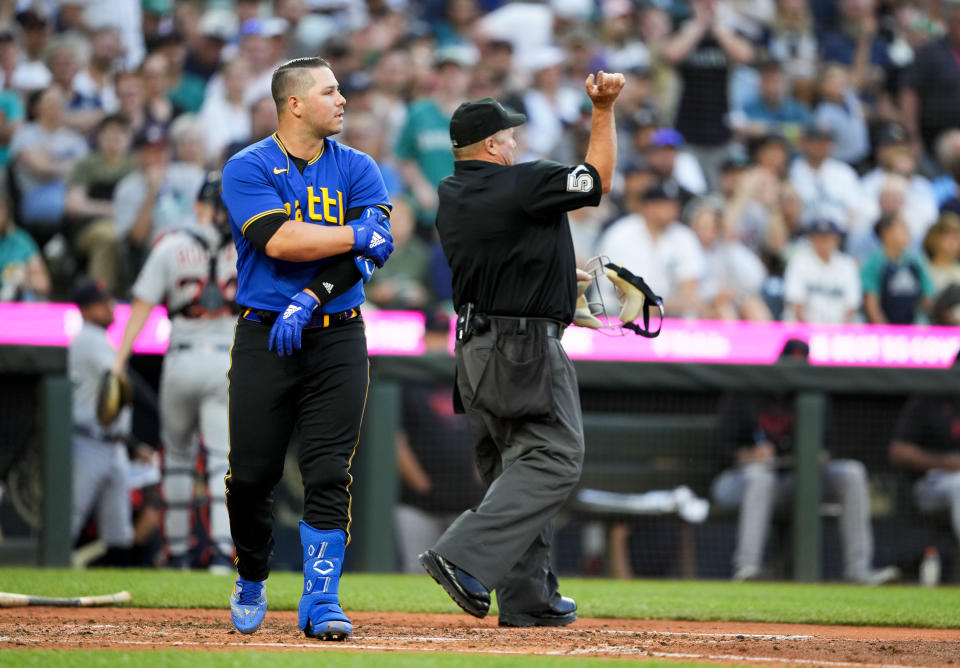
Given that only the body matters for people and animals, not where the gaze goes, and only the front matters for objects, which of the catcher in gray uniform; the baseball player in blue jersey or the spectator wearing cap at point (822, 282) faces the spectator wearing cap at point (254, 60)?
the catcher in gray uniform

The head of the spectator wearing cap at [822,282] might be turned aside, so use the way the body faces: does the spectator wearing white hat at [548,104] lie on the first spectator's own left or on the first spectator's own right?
on the first spectator's own right

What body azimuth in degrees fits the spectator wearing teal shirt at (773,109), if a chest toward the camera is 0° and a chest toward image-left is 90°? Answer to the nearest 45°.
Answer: approximately 0°

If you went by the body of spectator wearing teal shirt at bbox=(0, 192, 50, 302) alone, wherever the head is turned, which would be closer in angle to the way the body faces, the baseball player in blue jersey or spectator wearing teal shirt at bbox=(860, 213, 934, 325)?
the baseball player in blue jersey

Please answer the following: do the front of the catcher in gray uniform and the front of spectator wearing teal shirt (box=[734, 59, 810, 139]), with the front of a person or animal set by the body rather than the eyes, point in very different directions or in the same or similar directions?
very different directions

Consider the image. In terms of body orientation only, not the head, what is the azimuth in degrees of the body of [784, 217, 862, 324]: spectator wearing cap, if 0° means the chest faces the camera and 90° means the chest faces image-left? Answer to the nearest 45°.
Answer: approximately 0°

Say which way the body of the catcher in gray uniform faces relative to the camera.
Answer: away from the camera

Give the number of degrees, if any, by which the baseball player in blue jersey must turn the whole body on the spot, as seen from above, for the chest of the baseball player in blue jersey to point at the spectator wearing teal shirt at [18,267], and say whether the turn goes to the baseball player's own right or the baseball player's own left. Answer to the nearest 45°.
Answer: approximately 180°

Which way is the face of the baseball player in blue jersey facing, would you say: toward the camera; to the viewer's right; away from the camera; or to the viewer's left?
to the viewer's right

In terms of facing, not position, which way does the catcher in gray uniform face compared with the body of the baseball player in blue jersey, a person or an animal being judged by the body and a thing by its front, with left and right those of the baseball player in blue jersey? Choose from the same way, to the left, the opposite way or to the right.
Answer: the opposite way

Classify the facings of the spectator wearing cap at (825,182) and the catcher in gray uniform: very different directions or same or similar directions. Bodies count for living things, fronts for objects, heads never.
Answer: very different directions

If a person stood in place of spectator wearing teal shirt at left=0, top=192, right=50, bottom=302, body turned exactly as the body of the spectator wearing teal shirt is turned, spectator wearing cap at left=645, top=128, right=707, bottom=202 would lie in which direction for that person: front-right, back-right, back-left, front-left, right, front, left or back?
left

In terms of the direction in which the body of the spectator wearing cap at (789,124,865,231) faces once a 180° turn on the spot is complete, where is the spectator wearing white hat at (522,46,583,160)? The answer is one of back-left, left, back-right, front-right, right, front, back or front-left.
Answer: left

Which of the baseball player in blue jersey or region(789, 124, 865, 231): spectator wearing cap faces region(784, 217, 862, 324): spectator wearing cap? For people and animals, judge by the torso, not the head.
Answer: region(789, 124, 865, 231): spectator wearing cap

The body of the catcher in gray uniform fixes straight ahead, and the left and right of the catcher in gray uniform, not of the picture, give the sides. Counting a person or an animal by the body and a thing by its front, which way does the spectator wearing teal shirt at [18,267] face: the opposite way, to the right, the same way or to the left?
the opposite way
